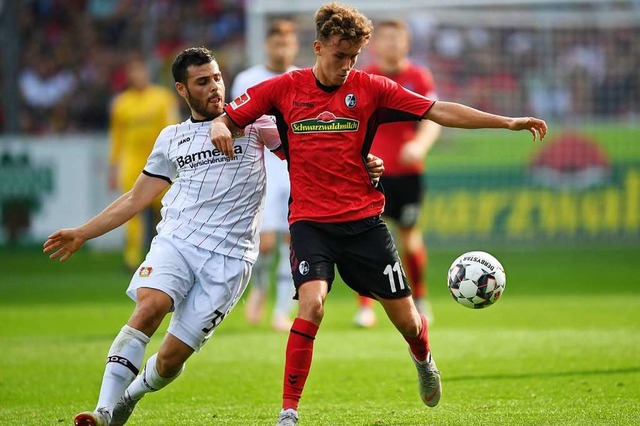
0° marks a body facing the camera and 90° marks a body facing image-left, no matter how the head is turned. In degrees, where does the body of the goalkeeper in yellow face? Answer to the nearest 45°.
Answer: approximately 0°

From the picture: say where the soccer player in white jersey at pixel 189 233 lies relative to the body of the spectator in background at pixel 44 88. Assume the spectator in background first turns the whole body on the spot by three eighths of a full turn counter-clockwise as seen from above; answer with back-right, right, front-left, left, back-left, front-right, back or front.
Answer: back-right

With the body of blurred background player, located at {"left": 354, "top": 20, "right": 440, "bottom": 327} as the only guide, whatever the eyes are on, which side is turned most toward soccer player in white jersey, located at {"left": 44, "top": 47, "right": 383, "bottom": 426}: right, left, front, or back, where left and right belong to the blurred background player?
front

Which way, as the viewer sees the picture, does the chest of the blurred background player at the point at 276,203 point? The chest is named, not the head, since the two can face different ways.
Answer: toward the camera

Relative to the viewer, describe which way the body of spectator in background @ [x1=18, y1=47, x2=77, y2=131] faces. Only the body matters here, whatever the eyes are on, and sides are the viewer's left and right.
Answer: facing the viewer

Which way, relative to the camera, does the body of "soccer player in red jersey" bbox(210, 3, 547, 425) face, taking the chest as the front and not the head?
toward the camera

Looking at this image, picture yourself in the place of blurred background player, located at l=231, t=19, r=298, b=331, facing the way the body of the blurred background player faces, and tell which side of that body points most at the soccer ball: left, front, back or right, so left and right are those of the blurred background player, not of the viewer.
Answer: front

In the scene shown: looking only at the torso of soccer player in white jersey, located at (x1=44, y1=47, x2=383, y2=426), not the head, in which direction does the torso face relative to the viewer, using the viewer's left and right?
facing the viewer

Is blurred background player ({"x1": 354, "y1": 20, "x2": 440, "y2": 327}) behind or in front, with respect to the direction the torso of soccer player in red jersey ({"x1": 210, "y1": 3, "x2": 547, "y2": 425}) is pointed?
behind
